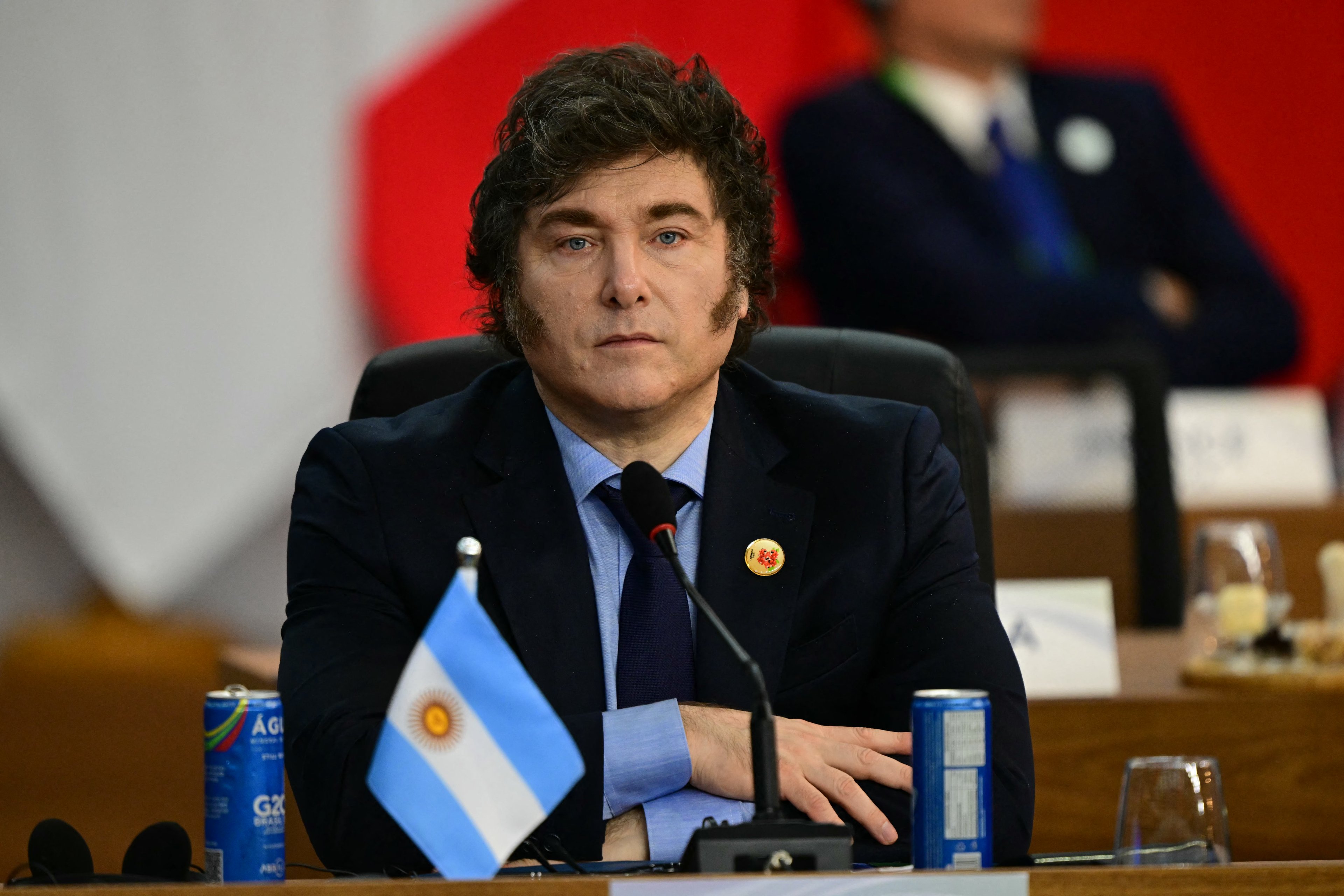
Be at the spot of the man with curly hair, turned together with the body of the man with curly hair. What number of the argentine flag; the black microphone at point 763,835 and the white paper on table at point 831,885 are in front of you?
3

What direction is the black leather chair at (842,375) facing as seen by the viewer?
toward the camera

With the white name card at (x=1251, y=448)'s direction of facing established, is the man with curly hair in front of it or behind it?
in front

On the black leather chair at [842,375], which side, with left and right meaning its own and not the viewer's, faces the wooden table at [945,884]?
front

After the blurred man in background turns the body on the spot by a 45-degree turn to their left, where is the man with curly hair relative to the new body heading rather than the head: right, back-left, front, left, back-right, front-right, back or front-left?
right

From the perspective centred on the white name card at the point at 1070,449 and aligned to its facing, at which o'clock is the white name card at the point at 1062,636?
the white name card at the point at 1062,636 is roughly at 12 o'clock from the white name card at the point at 1070,449.

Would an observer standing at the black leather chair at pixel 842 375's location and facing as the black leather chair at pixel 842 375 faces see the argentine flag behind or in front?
in front

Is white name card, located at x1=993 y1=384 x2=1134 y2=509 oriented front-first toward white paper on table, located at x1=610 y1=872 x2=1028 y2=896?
yes

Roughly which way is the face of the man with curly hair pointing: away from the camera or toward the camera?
toward the camera

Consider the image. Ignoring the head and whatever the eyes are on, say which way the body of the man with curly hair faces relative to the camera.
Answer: toward the camera

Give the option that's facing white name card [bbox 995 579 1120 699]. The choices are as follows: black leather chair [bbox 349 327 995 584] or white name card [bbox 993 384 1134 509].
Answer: white name card [bbox 993 384 1134 509]

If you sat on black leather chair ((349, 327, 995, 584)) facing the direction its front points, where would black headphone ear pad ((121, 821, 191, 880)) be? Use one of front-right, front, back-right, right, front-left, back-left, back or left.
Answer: front-right

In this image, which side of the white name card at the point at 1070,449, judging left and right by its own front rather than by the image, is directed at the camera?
front

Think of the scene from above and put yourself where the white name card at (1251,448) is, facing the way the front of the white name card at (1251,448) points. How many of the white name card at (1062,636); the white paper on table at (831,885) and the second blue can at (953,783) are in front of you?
3

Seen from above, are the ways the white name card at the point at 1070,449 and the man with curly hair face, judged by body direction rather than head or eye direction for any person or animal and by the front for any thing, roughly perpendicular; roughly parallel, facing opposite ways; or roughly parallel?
roughly parallel

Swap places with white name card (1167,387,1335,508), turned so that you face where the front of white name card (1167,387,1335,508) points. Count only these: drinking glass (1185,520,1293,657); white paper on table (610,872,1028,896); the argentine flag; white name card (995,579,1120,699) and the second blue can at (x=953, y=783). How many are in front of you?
5

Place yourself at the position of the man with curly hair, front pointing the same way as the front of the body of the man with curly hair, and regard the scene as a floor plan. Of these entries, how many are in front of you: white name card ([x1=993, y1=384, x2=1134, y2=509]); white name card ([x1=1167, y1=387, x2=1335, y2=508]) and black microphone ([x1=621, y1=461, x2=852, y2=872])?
1

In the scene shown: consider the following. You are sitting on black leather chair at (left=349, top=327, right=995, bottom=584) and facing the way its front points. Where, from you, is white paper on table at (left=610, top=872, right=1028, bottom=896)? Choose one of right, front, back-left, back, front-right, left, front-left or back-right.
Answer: front

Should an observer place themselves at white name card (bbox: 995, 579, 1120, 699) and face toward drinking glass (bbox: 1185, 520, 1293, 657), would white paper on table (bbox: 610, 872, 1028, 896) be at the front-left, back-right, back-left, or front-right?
back-right

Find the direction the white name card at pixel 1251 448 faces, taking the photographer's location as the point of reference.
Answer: facing the viewer

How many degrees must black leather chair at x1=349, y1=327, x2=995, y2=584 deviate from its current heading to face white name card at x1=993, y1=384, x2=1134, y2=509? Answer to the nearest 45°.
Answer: approximately 135° to its left
